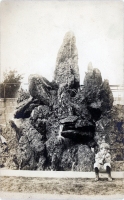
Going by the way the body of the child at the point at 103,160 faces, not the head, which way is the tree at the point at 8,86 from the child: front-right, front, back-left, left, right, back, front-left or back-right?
right

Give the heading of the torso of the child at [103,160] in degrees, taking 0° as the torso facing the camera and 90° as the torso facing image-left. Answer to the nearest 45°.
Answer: approximately 0°
